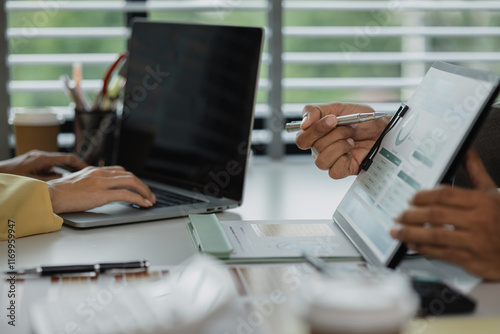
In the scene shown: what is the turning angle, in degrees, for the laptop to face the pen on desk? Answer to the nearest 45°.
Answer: approximately 45° to its left

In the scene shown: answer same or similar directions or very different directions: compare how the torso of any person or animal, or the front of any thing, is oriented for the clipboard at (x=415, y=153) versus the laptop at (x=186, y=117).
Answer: same or similar directions

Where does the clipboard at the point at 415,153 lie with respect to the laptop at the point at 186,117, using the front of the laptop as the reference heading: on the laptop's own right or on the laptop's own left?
on the laptop's own left

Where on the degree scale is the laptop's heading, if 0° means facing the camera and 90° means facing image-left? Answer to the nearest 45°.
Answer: approximately 45°

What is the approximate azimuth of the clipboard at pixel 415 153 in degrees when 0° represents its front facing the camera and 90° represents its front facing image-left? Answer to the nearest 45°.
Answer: approximately 45°

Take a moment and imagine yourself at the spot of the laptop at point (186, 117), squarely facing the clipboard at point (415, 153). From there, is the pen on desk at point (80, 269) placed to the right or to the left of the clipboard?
right

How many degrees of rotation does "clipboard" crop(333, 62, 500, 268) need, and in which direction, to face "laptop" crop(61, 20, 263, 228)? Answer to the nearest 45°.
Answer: approximately 90° to its right

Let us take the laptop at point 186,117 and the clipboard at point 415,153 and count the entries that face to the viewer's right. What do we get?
0

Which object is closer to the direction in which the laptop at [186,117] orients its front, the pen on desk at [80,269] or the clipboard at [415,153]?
the pen on desk

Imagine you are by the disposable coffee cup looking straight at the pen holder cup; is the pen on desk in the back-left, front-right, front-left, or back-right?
front-right

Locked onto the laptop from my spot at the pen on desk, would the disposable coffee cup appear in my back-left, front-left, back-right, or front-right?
front-left
